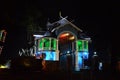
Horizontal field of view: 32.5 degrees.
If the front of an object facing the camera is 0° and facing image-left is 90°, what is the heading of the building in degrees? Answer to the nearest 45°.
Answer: approximately 0°
